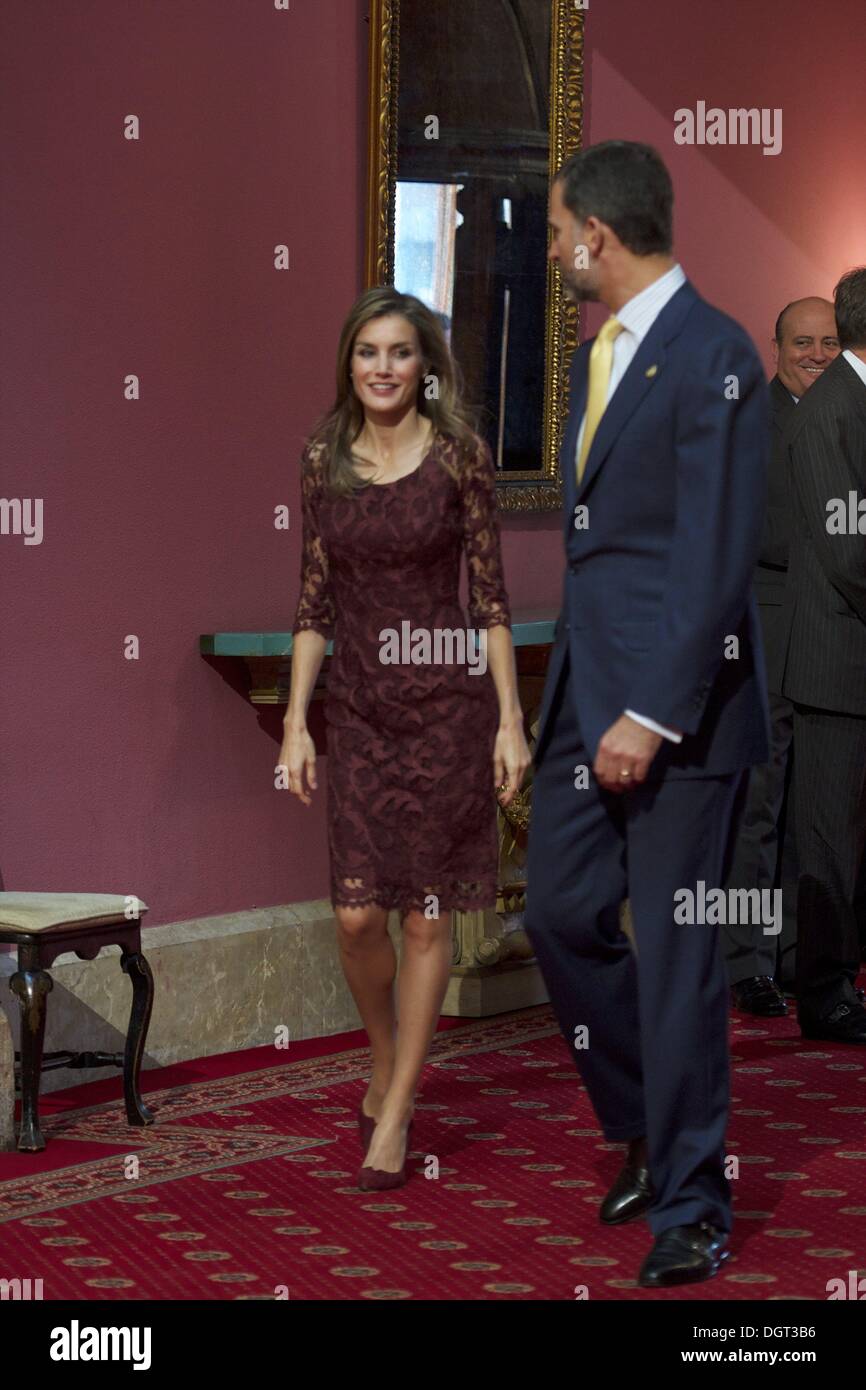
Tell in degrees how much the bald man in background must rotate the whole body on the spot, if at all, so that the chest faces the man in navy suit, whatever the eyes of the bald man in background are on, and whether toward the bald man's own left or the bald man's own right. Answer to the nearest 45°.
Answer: approximately 45° to the bald man's own right

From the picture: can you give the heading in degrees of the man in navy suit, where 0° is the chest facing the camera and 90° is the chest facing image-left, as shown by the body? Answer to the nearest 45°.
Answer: approximately 45°

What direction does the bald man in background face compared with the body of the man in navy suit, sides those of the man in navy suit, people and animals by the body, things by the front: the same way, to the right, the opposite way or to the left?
to the left

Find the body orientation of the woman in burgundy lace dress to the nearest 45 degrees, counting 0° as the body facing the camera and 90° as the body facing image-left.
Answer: approximately 0°

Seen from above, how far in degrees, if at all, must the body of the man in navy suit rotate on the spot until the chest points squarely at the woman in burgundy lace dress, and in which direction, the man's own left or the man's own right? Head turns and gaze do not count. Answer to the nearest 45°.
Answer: approximately 90° to the man's own right

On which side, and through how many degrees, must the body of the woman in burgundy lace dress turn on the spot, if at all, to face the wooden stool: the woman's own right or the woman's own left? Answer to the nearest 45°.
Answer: approximately 135° to the woman's own right

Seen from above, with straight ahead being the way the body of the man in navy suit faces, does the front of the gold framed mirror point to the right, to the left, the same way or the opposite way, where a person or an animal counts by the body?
to the left

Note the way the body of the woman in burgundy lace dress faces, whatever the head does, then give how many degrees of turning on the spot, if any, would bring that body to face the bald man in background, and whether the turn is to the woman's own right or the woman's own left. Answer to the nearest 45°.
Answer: approximately 135° to the woman's own left

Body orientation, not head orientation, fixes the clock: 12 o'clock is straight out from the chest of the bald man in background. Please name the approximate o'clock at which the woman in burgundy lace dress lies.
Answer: The woman in burgundy lace dress is roughly at 2 o'clock from the bald man in background.
